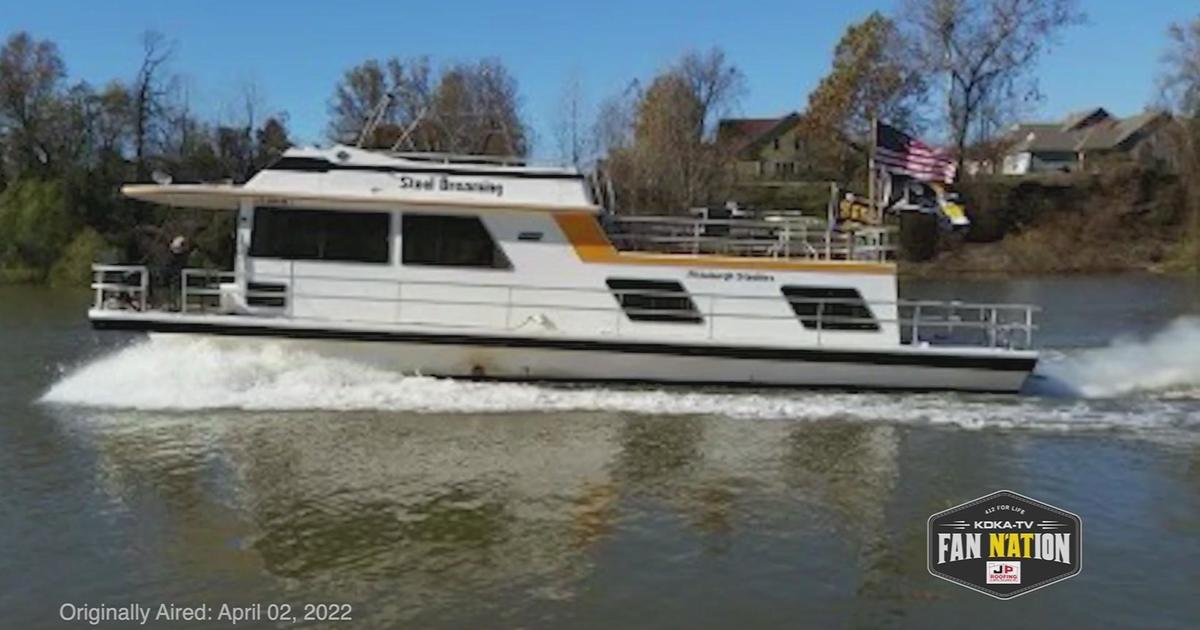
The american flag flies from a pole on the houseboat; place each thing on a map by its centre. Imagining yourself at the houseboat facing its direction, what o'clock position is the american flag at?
The american flag is roughly at 6 o'clock from the houseboat.

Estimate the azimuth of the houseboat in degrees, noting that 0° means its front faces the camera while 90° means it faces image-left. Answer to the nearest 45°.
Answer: approximately 90°
